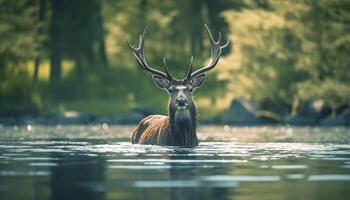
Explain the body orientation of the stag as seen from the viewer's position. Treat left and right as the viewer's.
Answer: facing the viewer and to the right of the viewer
